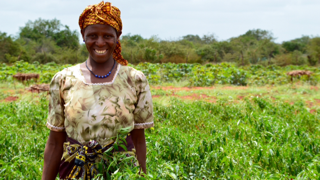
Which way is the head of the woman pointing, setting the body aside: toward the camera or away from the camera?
toward the camera

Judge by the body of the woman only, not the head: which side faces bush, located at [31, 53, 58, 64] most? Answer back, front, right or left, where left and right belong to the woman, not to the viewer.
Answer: back

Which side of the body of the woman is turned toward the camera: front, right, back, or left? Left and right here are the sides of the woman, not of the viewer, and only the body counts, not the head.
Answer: front

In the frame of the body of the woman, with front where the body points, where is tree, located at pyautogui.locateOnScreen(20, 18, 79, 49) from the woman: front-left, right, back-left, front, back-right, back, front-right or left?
back

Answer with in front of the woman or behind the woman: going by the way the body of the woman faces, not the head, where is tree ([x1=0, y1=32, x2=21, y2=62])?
behind
